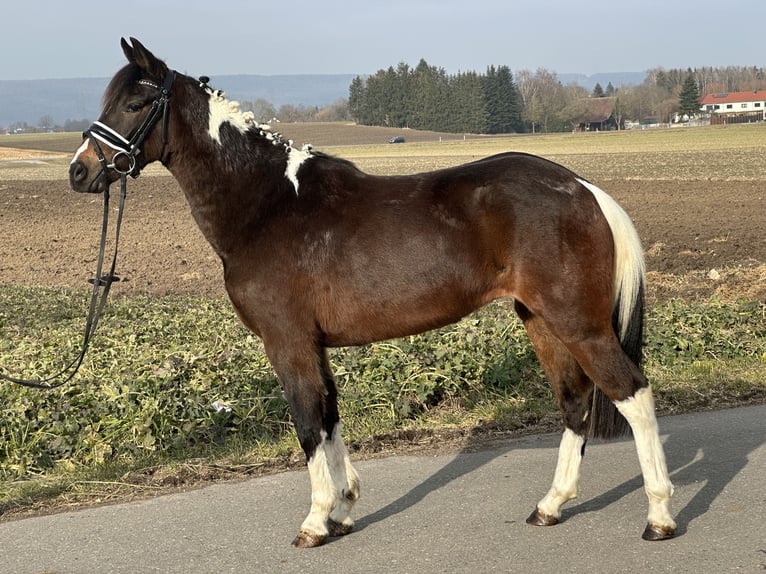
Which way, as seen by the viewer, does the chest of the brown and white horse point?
to the viewer's left
